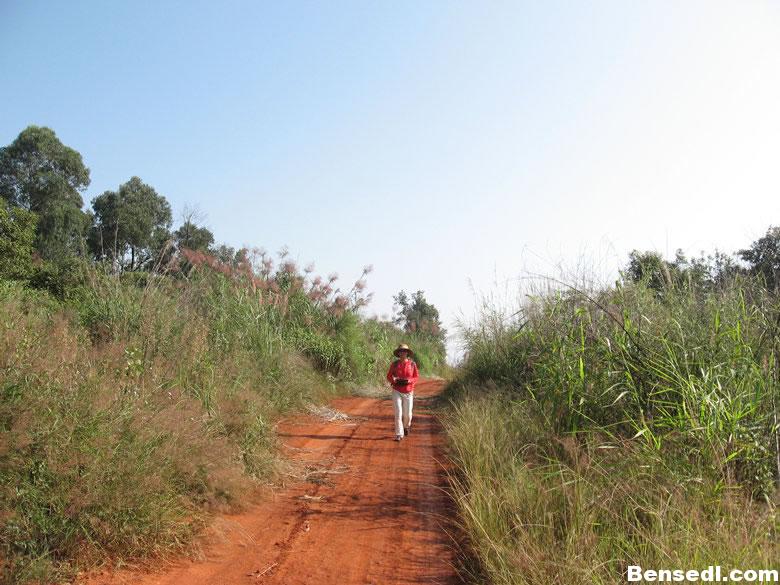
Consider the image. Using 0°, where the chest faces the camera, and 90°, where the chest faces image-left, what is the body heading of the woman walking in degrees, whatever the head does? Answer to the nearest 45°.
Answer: approximately 0°
